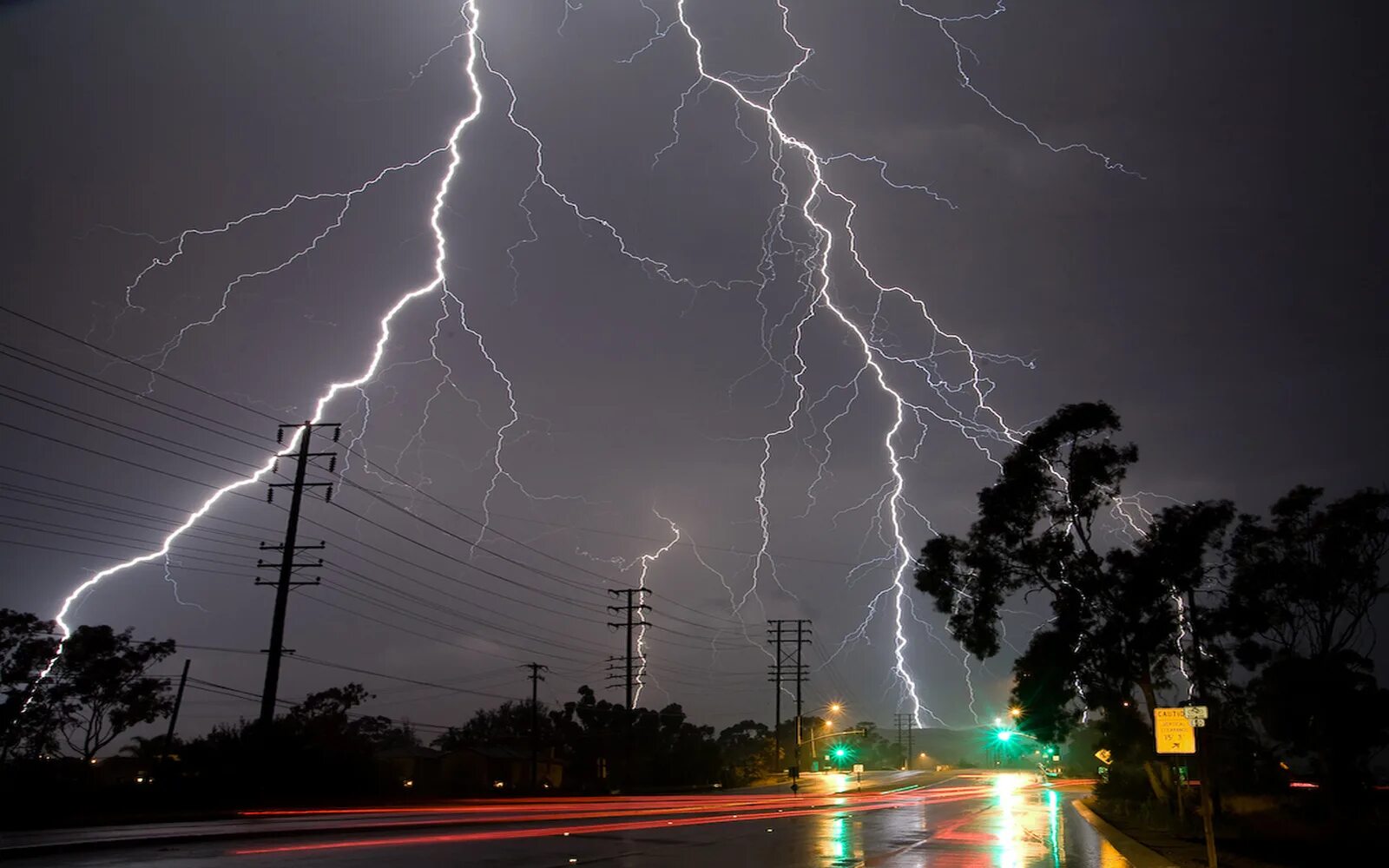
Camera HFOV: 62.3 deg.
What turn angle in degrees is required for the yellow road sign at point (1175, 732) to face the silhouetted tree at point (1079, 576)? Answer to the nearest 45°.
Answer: approximately 180°

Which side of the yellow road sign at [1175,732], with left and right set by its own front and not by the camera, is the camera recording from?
front
